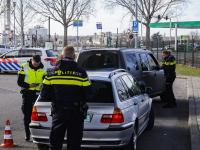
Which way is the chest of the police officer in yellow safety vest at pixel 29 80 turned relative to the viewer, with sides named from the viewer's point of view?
facing the viewer and to the right of the viewer

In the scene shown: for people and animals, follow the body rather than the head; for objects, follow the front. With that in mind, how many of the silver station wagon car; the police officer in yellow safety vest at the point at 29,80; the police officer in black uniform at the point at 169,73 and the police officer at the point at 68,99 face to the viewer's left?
1

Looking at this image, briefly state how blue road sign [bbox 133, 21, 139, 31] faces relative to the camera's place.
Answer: facing the viewer

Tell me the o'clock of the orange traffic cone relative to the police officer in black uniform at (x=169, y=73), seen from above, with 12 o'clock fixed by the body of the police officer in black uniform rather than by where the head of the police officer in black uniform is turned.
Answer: The orange traffic cone is roughly at 10 o'clock from the police officer in black uniform.

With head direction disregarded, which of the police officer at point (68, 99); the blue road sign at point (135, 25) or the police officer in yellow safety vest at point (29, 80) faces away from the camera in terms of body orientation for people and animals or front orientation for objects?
the police officer

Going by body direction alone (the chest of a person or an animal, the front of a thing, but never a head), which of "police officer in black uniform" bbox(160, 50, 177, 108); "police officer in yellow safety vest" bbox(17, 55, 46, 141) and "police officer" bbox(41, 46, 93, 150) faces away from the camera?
the police officer

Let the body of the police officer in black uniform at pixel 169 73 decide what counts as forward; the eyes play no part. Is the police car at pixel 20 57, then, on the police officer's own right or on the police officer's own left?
on the police officer's own right

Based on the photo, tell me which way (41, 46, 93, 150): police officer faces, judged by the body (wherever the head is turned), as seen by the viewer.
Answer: away from the camera

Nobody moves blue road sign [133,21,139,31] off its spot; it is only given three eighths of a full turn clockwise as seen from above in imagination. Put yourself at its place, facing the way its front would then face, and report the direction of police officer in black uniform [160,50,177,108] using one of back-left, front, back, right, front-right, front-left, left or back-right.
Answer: back-left

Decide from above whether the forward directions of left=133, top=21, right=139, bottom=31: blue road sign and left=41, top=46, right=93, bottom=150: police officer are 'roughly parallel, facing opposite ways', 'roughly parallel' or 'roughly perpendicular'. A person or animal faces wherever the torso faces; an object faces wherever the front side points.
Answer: roughly parallel, facing opposite ways

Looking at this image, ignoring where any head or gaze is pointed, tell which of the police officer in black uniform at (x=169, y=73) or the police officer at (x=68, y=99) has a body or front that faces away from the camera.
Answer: the police officer

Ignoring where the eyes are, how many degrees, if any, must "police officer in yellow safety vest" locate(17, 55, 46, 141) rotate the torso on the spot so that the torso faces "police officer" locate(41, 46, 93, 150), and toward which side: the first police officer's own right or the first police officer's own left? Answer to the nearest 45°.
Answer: approximately 45° to the first police officer's own right

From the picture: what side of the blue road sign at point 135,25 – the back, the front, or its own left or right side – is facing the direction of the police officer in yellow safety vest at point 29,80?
front

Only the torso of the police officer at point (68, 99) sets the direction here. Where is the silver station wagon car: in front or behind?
in front

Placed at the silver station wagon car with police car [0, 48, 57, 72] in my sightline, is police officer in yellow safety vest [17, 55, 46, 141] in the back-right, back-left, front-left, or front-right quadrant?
front-left

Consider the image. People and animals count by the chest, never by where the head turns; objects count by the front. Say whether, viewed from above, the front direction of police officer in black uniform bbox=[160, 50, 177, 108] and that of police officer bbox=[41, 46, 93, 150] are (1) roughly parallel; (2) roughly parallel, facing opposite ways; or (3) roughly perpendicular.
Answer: roughly perpendicular

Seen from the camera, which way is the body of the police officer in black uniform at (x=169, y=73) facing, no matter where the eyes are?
to the viewer's left
